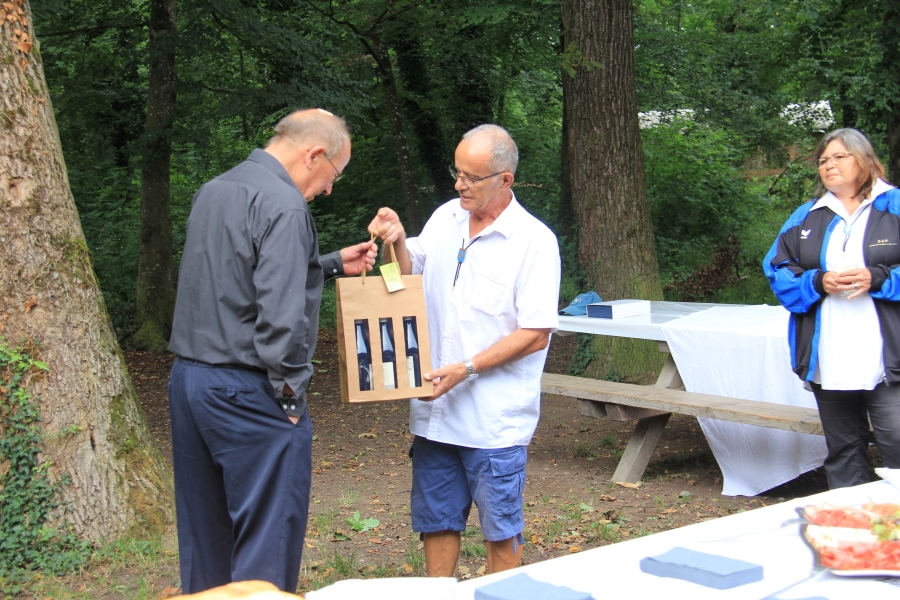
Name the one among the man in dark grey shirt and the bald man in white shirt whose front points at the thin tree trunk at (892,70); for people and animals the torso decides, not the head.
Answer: the man in dark grey shirt

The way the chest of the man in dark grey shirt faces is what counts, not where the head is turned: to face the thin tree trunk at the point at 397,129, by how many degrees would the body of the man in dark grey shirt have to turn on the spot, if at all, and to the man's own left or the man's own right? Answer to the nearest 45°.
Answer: approximately 45° to the man's own left

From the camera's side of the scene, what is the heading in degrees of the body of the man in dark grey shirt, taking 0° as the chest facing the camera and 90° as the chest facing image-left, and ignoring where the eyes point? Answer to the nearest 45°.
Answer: approximately 225°

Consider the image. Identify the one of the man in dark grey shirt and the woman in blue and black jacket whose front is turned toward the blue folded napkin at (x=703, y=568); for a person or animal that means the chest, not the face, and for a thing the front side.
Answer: the woman in blue and black jacket

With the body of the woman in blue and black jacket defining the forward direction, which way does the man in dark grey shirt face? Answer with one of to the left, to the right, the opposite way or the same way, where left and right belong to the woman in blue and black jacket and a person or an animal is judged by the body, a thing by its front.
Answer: the opposite way

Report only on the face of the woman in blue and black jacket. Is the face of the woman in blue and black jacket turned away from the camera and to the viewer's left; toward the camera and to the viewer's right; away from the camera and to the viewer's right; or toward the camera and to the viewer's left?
toward the camera and to the viewer's left

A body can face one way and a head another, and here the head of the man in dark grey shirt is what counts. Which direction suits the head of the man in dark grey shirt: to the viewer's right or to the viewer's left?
to the viewer's right

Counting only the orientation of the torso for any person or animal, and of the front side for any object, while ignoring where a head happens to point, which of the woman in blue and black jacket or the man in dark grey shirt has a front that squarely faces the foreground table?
the woman in blue and black jacket

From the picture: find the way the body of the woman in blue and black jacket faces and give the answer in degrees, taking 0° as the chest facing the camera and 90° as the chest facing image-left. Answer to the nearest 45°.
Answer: approximately 0°

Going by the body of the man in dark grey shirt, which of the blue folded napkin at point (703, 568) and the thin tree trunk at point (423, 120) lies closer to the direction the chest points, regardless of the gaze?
the thin tree trunk

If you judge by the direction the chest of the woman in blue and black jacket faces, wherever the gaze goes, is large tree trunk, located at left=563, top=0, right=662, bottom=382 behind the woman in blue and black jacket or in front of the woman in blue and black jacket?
behind

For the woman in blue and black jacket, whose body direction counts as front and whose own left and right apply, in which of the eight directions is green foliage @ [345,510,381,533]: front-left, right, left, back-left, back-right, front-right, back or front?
right

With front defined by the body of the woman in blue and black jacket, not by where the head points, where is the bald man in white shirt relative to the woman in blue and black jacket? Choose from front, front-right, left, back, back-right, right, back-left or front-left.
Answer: front-right

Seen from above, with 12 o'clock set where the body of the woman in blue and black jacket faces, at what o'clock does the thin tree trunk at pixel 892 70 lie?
The thin tree trunk is roughly at 6 o'clock from the woman in blue and black jacket.

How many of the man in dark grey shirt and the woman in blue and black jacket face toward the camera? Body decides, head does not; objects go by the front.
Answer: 1
